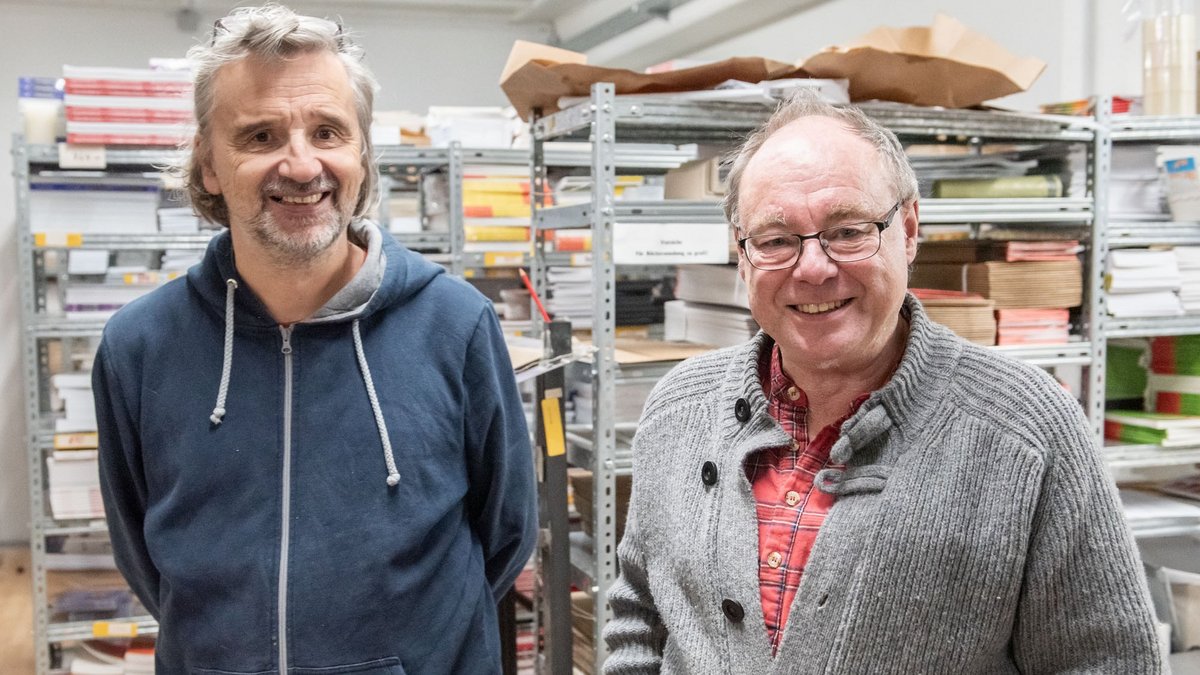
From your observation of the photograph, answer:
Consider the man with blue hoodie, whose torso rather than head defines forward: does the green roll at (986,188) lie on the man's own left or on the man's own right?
on the man's own left

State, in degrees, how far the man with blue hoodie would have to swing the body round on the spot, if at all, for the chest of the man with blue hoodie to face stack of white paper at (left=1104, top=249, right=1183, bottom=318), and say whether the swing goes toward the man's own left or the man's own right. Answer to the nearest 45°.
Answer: approximately 90° to the man's own left

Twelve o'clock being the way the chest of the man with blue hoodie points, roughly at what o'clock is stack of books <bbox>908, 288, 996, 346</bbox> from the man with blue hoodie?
The stack of books is roughly at 8 o'clock from the man with blue hoodie.

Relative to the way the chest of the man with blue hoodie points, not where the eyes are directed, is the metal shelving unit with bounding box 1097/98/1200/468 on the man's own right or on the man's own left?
on the man's own left

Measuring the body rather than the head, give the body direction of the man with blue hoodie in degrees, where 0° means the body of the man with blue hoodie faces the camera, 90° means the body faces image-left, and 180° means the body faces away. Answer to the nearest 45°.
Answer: approximately 0°
